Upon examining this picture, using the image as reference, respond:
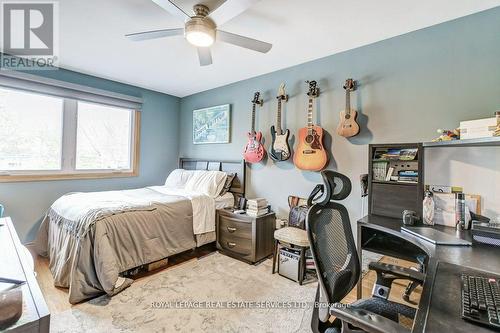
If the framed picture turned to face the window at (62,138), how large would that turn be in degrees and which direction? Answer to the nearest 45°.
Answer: approximately 45° to its right

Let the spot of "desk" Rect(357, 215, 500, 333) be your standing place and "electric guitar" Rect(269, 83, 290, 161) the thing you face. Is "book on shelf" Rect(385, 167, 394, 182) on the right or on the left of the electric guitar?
right

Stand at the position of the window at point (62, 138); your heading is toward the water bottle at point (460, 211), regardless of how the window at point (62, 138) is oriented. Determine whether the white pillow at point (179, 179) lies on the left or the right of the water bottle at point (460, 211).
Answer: left

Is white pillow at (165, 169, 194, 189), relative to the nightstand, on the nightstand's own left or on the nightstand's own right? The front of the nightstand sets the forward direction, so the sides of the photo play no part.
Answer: on the nightstand's own right

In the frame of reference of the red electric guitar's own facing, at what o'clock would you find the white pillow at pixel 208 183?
The white pillow is roughly at 2 o'clock from the red electric guitar.

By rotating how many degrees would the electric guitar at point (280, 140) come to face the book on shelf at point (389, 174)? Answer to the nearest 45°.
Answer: approximately 90° to its left

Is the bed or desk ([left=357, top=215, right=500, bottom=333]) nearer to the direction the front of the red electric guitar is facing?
the bed
